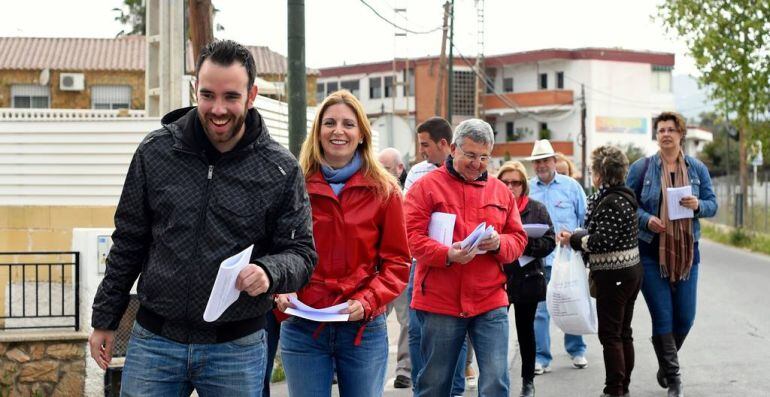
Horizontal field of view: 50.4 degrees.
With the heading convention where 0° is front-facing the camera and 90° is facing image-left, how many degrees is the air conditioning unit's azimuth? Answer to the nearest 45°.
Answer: approximately 0°

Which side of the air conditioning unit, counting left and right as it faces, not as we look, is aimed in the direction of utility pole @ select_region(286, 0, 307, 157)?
front

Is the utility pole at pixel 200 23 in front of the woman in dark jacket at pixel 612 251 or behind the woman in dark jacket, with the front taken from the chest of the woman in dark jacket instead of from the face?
in front

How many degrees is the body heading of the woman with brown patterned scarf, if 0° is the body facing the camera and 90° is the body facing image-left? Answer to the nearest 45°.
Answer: approximately 0°

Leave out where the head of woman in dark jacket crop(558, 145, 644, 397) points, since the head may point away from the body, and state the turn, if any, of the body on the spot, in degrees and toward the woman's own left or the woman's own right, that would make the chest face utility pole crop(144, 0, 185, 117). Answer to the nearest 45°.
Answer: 0° — they already face it

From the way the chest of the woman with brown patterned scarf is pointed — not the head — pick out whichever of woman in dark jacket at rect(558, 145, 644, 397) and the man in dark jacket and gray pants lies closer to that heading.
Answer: the woman in dark jacket
